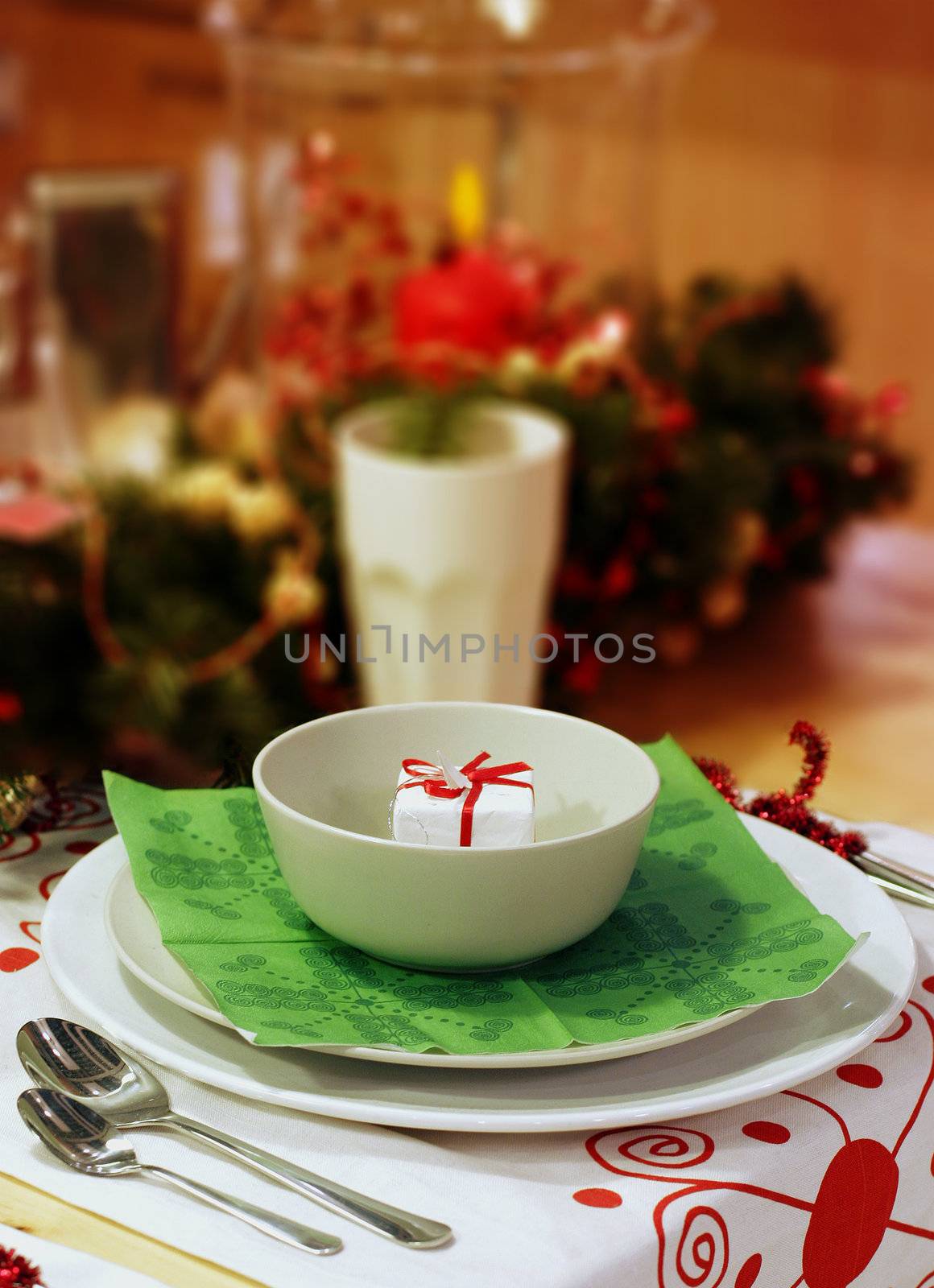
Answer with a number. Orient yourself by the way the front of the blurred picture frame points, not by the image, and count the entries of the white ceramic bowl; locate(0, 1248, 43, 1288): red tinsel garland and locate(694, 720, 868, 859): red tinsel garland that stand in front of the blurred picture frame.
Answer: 3

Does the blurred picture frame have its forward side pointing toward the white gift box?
yes

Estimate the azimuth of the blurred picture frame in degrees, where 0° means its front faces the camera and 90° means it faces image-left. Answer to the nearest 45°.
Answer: approximately 0°

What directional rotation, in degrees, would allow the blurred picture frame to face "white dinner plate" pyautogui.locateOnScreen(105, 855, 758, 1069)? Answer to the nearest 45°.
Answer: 0° — it already faces it

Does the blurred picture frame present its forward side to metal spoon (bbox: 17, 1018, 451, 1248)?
yes

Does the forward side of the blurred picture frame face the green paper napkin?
yes
